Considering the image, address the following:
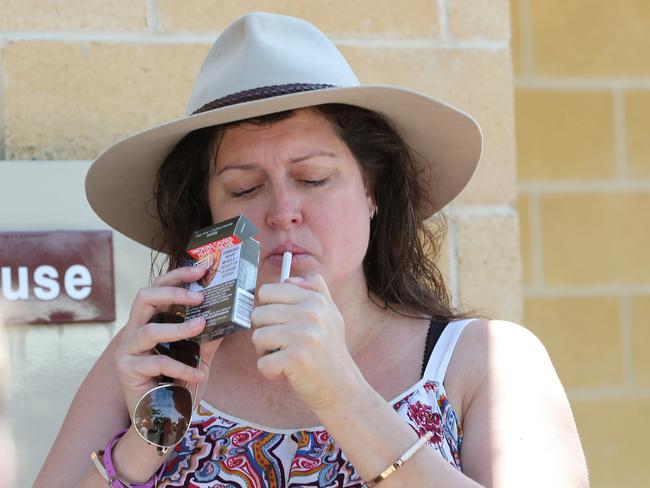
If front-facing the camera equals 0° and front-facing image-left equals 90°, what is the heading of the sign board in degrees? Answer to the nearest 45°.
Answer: approximately 0°

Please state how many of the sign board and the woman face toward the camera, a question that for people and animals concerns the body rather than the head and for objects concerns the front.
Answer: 2

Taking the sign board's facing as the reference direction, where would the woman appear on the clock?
The woman is roughly at 11 o'clock from the sign board.

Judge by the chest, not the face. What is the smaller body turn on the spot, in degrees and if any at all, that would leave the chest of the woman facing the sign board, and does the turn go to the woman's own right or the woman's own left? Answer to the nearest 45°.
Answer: approximately 135° to the woman's own right
